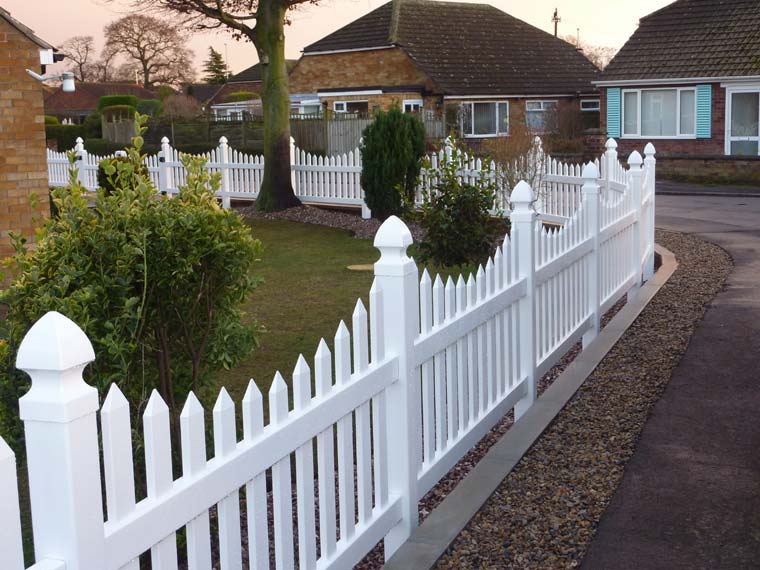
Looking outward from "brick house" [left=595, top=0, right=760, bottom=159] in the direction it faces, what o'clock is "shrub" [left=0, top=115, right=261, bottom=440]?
The shrub is roughly at 12 o'clock from the brick house.

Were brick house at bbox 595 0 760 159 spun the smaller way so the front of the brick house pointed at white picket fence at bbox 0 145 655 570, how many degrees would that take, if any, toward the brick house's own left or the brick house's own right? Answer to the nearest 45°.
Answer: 0° — it already faces it

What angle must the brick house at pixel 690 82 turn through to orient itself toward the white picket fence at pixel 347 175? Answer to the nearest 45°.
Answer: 0° — it already faces it

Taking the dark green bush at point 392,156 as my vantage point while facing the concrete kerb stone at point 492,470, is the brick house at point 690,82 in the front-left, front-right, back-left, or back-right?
back-left

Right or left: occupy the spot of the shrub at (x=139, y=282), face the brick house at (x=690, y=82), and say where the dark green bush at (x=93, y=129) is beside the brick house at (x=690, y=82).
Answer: left

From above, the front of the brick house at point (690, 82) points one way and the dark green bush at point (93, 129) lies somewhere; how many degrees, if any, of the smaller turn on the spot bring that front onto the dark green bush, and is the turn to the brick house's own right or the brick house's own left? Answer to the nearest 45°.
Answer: approximately 90° to the brick house's own right

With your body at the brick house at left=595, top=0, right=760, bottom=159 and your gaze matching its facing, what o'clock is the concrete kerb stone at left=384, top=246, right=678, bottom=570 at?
The concrete kerb stone is roughly at 12 o'clock from the brick house.

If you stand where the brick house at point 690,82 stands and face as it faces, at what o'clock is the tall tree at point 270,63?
The tall tree is roughly at 1 o'clock from the brick house.

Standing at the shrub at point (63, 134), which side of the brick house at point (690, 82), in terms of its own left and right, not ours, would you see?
right

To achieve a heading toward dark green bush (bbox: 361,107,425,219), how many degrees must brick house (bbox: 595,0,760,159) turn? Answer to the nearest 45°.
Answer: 0° — it already faces it

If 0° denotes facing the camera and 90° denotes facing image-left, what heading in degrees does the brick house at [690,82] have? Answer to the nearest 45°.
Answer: approximately 0°
